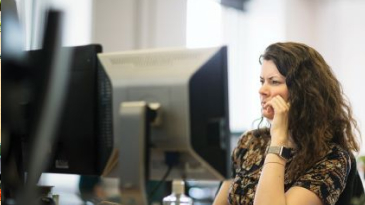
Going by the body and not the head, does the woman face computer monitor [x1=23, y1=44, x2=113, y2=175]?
yes

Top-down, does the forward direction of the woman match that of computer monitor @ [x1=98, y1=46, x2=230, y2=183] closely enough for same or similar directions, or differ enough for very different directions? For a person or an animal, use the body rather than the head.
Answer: very different directions

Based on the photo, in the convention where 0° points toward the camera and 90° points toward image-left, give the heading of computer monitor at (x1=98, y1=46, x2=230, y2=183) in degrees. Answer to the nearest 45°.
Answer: approximately 225°

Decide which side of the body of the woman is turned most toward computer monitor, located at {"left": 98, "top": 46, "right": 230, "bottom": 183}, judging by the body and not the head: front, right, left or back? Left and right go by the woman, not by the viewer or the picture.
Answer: front

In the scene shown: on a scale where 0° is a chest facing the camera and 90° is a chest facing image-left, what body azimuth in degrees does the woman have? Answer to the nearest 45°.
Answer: approximately 45°

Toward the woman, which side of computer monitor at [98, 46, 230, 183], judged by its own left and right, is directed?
front
